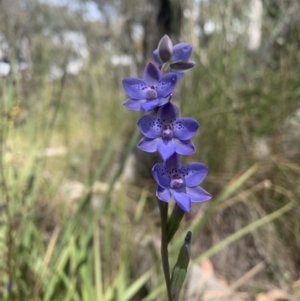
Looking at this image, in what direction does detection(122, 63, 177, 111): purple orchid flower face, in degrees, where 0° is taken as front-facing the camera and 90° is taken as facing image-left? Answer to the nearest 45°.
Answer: approximately 0°
